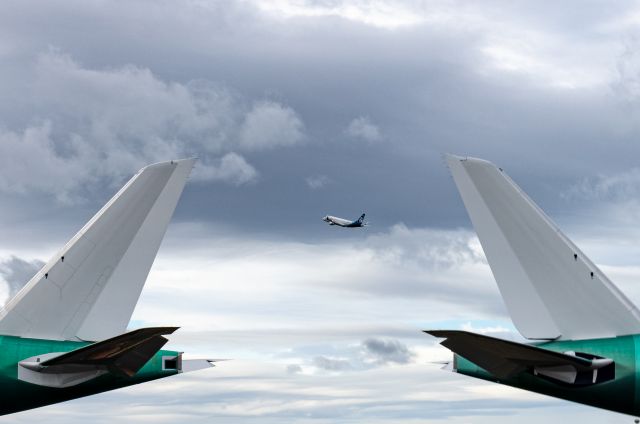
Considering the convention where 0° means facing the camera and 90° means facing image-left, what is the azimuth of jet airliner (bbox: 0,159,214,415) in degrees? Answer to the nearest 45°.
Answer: approximately 90°

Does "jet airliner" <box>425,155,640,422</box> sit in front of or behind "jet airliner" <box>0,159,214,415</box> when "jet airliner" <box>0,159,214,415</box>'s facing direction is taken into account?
behind
